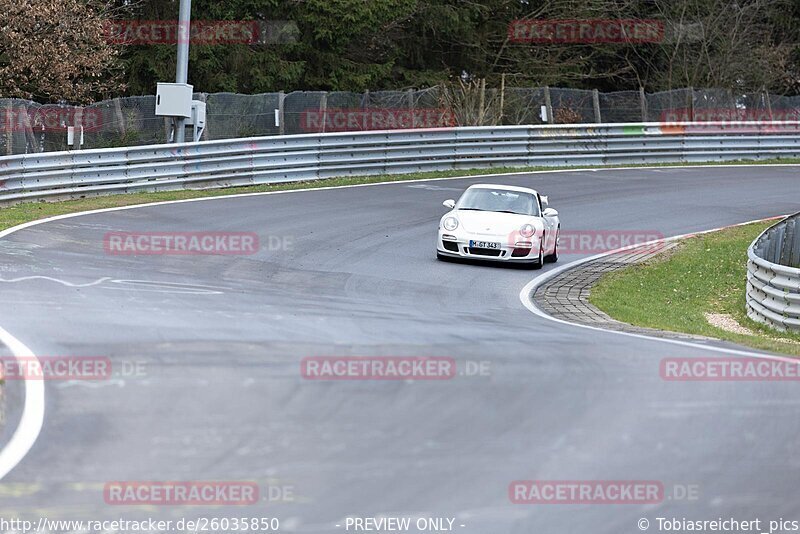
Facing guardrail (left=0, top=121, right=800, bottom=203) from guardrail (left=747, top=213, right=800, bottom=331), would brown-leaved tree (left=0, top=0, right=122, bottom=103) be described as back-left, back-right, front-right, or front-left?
front-left

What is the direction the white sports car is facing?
toward the camera

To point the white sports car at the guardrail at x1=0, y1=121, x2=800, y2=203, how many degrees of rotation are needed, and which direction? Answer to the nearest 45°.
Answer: approximately 180°

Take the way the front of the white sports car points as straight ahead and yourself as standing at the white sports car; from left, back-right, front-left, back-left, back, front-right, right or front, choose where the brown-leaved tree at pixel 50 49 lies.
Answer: back-right

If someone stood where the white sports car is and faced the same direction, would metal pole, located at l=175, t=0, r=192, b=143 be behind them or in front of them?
behind

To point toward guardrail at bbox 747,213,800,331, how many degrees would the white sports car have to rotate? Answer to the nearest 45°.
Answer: approximately 45° to its left

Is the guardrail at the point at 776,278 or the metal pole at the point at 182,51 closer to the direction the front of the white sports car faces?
the guardrail
